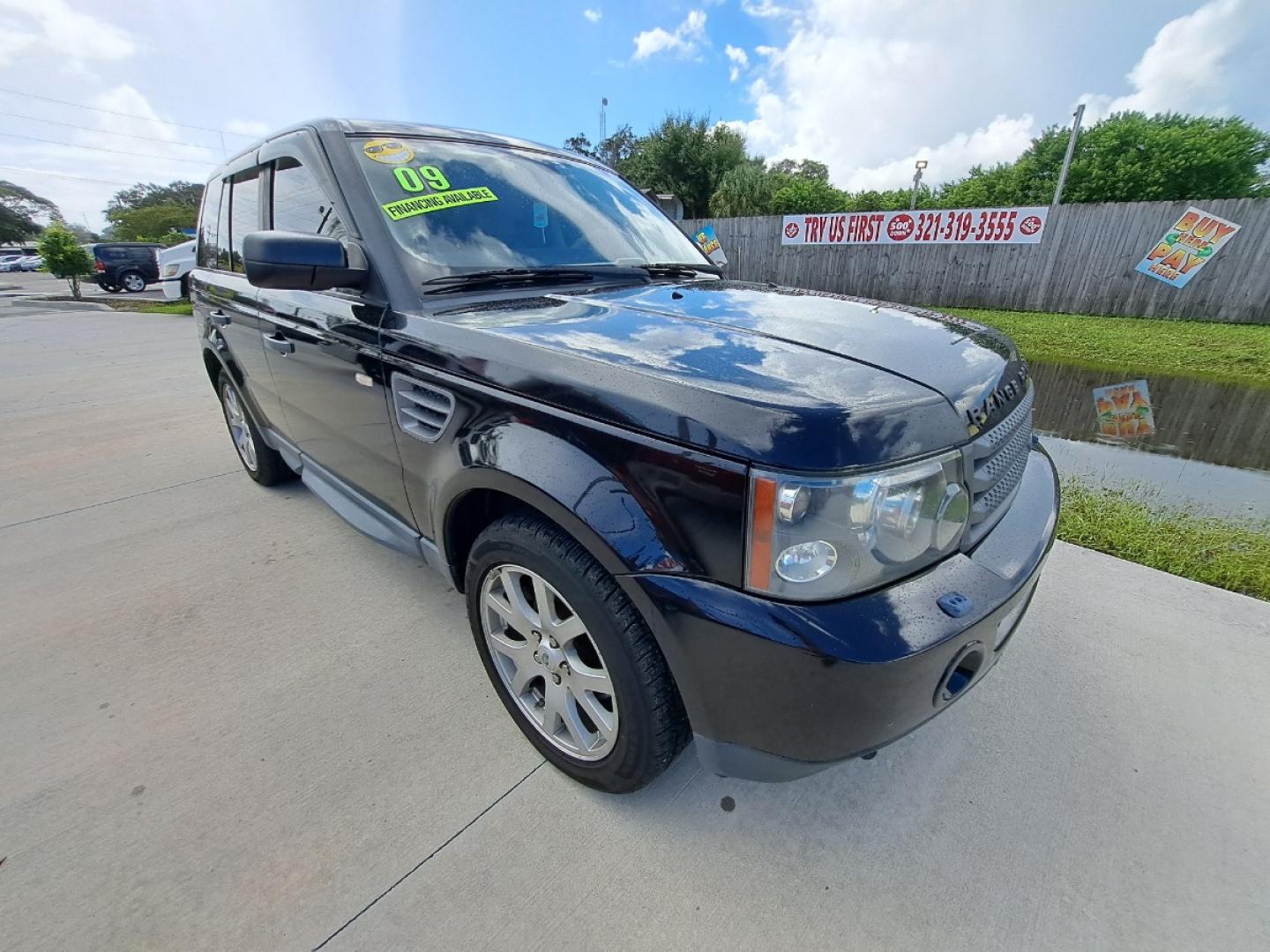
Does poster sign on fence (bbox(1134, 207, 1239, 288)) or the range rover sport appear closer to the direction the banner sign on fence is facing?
the range rover sport

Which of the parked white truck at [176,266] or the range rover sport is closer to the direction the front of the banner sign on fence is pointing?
the range rover sport

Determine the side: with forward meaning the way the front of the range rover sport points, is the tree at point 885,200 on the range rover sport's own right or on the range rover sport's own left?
on the range rover sport's own left

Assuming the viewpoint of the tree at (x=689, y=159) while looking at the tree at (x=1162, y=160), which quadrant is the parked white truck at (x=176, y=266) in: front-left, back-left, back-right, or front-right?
back-right

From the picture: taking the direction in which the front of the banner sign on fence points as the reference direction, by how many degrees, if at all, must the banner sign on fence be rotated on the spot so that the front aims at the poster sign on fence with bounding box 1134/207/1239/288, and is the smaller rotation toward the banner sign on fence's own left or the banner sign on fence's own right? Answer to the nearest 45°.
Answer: approximately 90° to the banner sign on fence's own left

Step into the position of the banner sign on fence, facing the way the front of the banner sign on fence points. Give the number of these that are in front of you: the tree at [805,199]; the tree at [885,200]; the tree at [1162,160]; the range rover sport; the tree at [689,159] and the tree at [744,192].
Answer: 1

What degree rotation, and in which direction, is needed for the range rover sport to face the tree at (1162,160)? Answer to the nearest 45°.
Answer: approximately 90° to its left

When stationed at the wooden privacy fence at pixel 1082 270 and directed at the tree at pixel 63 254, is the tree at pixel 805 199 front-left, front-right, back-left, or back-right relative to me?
front-right

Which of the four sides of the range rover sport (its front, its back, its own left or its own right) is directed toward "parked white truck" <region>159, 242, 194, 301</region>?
back

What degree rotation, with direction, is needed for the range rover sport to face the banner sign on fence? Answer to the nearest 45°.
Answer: approximately 90° to its left

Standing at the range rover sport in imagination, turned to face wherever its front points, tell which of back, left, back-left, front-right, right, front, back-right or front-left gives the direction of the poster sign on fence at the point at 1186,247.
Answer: left

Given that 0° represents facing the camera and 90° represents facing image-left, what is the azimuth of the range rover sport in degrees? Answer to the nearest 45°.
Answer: approximately 315°

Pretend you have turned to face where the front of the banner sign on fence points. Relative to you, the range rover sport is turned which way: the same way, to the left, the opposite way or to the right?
to the left

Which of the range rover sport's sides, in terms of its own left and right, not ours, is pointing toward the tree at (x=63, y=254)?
back

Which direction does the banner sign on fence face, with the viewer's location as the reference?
facing the viewer

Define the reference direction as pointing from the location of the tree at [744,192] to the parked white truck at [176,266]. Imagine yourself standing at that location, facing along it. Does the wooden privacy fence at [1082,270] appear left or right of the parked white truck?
left

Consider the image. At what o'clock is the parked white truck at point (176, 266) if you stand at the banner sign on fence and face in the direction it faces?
The parked white truck is roughly at 2 o'clock from the banner sign on fence.

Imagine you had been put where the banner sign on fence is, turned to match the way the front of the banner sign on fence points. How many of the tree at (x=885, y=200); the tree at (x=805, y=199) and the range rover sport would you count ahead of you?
1
